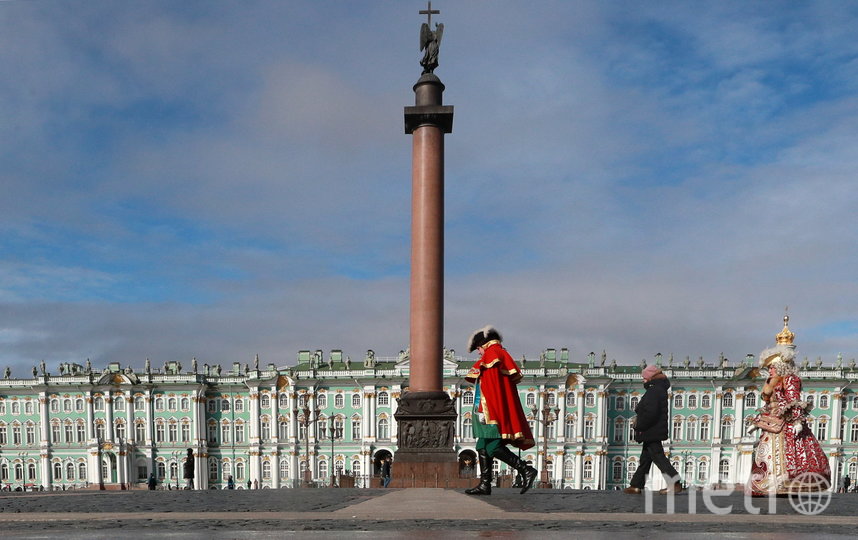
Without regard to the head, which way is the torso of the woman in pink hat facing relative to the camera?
to the viewer's left

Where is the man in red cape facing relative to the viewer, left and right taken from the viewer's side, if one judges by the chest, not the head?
facing to the left of the viewer

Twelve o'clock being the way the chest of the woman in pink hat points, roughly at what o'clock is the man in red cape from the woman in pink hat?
The man in red cape is roughly at 11 o'clock from the woman in pink hat.

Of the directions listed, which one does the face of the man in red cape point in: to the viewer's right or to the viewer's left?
to the viewer's left

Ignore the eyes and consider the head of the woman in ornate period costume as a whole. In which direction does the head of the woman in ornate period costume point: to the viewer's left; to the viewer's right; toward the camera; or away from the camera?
to the viewer's left

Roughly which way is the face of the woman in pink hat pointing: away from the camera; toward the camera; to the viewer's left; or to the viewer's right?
to the viewer's left
